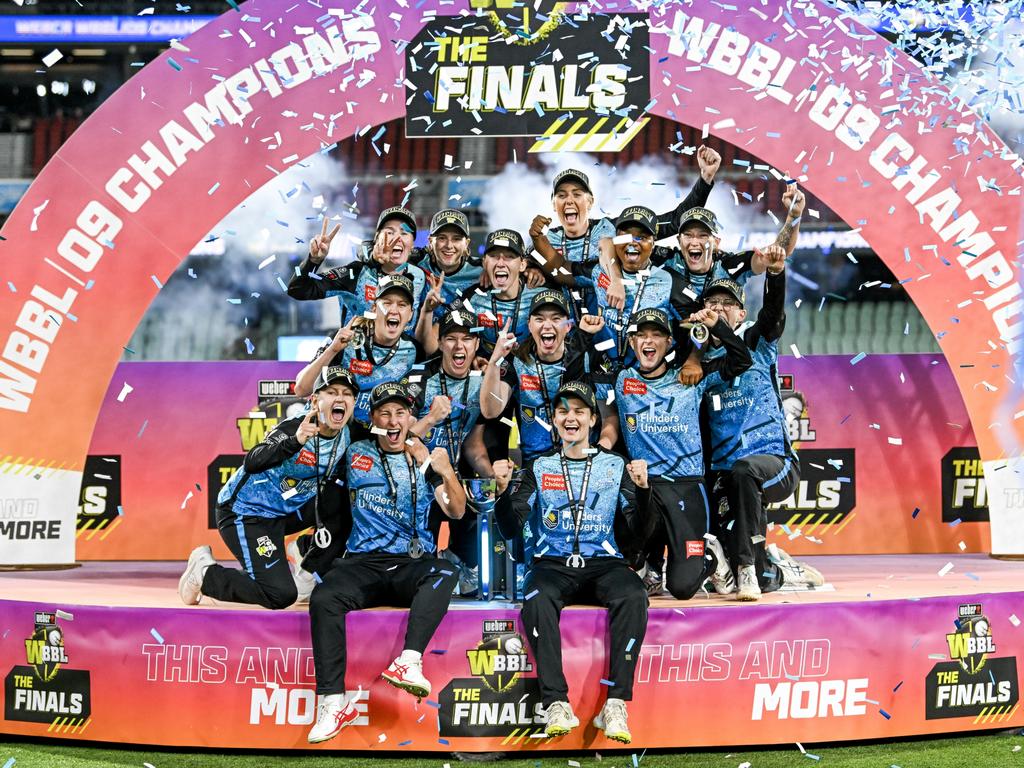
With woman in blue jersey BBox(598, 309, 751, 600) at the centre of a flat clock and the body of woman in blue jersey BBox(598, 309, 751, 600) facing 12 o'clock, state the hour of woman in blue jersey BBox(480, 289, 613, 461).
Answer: woman in blue jersey BBox(480, 289, 613, 461) is roughly at 3 o'clock from woman in blue jersey BBox(598, 309, 751, 600).

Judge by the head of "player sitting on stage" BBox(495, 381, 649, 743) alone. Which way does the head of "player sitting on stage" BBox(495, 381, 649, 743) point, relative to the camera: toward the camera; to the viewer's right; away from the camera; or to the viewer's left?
toward the camera

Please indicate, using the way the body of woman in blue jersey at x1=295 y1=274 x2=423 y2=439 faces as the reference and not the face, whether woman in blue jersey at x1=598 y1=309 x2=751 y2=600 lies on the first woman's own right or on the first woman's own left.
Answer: on the first woman's own left

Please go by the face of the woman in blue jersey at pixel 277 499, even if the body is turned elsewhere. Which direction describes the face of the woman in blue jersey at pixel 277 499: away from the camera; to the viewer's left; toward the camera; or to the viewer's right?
toward the camera

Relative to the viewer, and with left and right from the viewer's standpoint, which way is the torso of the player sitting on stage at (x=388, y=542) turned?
facing the viewer

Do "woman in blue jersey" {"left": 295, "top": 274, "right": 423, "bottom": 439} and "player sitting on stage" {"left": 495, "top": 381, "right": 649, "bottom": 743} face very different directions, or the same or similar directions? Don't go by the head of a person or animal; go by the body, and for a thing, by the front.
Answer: same or similar directions

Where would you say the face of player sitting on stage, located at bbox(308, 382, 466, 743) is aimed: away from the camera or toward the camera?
toward the camera

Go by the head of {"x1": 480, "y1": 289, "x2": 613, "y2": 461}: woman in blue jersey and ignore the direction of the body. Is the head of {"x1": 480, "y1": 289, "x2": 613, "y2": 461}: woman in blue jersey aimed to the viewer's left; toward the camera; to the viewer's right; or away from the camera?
toward the camera

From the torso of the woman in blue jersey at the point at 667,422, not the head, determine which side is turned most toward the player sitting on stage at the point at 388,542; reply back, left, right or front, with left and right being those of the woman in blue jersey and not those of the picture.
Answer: right

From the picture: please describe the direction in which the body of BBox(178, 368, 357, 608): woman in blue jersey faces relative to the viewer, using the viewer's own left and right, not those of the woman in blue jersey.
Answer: facing the viewer and to the right of the viewer

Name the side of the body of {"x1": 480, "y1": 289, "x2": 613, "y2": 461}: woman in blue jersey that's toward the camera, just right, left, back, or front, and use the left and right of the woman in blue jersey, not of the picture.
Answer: front
